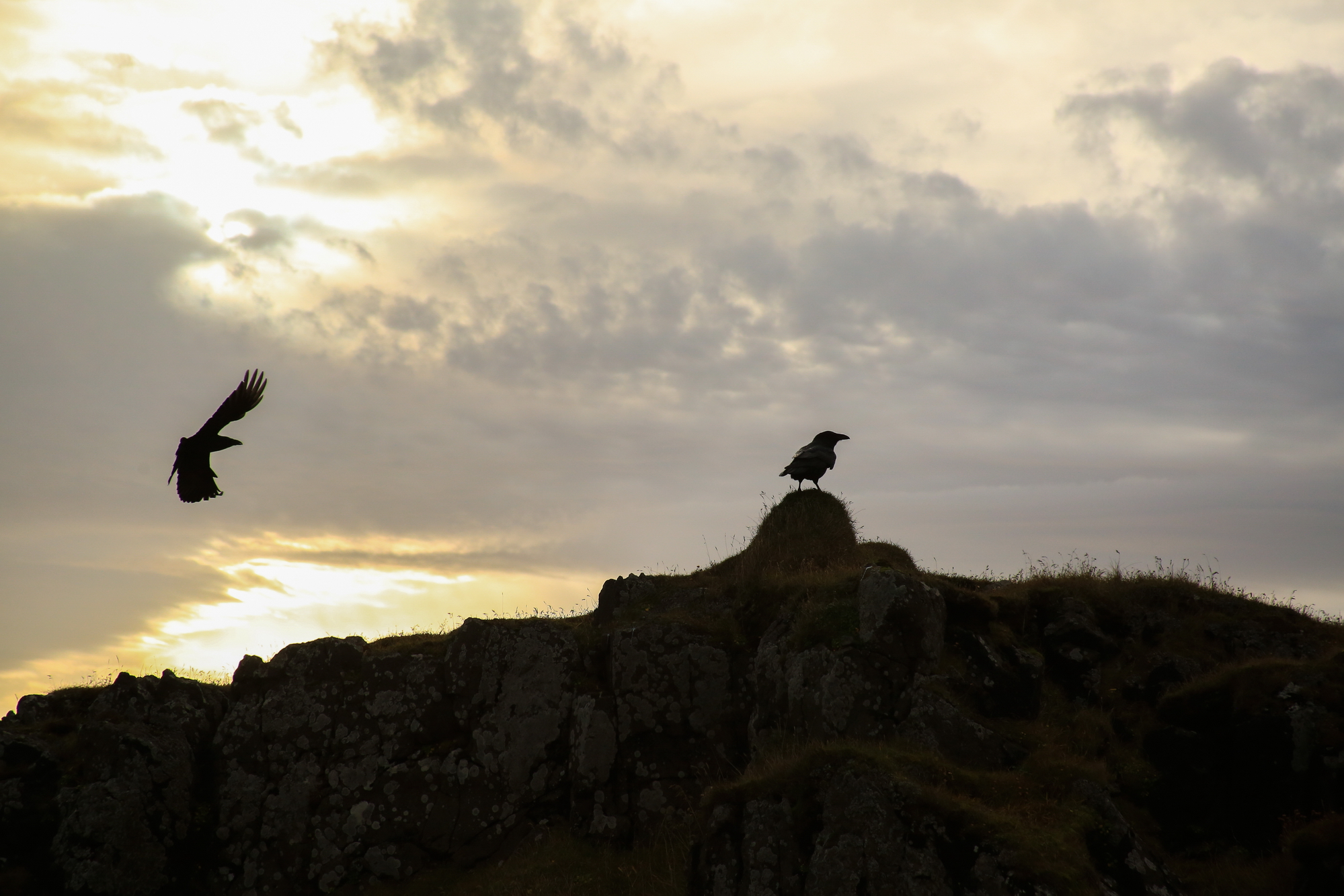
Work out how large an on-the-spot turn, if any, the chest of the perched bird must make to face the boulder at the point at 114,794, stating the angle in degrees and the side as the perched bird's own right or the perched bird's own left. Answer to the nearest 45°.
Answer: approximately 135° to the perched bird's own right

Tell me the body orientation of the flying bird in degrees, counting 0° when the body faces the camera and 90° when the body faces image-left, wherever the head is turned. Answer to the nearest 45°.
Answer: approximately 270°

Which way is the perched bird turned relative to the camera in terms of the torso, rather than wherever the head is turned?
to the viewer's right

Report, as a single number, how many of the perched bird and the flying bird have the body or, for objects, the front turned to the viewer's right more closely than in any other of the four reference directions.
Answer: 2
